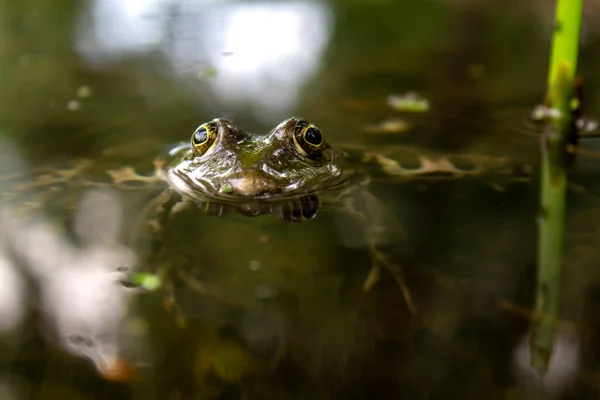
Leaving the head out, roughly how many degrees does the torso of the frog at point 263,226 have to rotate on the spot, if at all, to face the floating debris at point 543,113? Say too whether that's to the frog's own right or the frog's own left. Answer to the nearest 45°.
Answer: approximately 135° to the frog's own left

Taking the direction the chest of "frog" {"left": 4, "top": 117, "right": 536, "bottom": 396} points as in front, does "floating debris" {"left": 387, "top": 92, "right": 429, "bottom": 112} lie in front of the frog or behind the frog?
behind

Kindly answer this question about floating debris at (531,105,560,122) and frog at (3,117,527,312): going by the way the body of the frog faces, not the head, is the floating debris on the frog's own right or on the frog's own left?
on the frog's own left

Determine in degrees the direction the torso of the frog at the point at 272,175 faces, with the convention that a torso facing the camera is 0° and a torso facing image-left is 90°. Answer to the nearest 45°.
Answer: approximately 0°

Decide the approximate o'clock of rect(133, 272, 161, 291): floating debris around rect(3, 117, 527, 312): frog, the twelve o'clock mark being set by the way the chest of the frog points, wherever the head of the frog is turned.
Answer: The floating debris is roughly at 1 o'clock from the frog.

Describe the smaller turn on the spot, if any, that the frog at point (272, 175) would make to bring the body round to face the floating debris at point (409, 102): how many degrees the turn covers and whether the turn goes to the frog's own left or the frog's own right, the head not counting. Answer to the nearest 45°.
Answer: approximately 135° to the frog's own left

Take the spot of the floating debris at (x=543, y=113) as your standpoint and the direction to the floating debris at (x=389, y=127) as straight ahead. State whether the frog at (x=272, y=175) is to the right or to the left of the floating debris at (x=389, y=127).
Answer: left

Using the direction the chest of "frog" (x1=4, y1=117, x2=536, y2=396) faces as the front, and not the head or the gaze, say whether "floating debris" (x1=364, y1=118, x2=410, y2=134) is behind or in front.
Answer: behind
